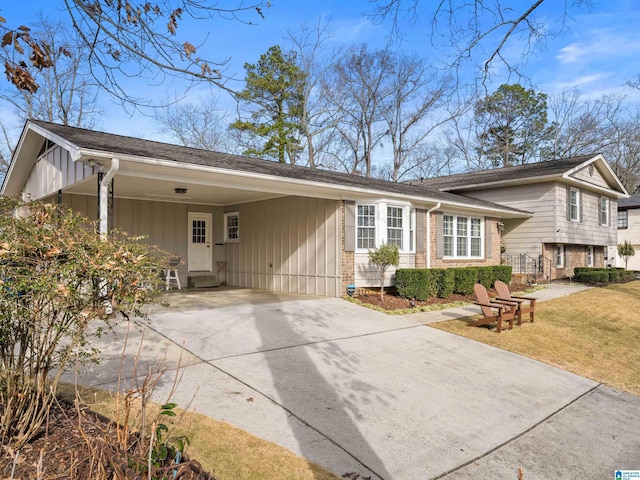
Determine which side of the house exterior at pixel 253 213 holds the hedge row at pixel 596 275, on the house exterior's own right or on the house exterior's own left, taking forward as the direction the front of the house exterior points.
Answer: on the house exterior's own left

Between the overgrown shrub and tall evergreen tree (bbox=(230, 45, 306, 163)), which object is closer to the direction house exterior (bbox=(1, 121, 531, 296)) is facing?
the overgrown shrub

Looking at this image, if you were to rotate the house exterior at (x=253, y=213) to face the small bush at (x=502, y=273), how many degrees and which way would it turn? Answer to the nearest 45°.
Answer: approximately 45° to its left

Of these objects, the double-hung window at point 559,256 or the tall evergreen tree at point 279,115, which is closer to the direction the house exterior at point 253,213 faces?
the double-hung window

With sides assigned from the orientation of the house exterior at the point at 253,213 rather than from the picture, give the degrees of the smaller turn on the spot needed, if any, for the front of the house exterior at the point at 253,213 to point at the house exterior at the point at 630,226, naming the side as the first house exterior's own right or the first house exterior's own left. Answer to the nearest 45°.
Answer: approximately 90° to the first house exterior's own left

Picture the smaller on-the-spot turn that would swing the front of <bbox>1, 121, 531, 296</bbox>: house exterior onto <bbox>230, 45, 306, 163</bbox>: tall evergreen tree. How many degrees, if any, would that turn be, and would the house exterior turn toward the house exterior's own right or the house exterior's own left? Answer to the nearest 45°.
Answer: approximately 135° to the house exterior's own left

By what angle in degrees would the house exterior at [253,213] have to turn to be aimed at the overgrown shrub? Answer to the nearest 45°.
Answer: approximately 45° to its right

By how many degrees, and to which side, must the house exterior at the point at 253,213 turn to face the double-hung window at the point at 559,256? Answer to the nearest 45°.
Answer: approximately 45° to its left

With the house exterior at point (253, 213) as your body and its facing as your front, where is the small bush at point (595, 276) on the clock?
The small bush is roughly at 10 o'clock from the house exterior.

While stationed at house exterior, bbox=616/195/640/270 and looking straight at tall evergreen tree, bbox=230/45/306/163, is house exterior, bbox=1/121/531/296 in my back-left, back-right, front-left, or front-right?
front-left
